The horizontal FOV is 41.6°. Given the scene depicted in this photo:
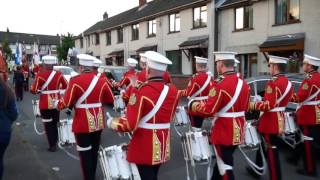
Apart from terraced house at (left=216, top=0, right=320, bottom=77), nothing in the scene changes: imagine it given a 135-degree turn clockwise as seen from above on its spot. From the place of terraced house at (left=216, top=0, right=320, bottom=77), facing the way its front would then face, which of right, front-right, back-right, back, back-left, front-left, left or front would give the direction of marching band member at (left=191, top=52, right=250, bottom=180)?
back

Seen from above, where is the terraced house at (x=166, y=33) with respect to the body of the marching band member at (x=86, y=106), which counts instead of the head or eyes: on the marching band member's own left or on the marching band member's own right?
on the marching band member's own right

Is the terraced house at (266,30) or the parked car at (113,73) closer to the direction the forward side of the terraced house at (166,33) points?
the parked car

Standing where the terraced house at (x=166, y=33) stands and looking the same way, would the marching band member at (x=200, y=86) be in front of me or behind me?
in front
